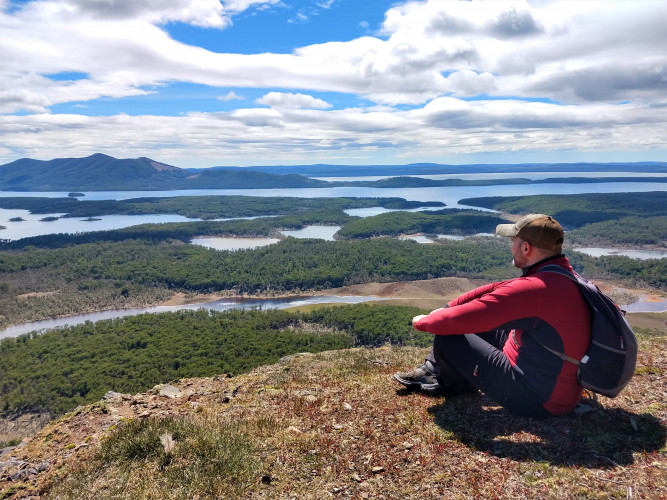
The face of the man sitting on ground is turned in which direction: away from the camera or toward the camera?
away from the camera

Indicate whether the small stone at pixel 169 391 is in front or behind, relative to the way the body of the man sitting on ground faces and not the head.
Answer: in front

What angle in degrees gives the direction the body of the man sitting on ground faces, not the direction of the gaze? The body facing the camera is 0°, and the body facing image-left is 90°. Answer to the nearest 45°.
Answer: approximately 135°
